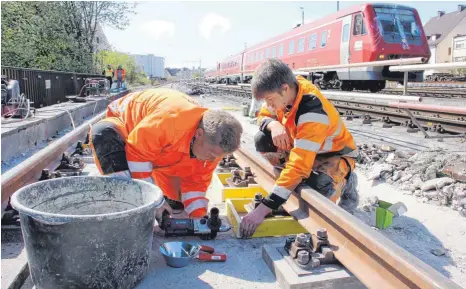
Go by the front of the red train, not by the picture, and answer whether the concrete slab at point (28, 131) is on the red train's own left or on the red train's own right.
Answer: on the red train's own right

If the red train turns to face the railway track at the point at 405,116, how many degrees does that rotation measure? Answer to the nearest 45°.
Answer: approximately 45° to its right

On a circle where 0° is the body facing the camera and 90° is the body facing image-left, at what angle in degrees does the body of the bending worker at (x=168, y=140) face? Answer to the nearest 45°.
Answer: approximately 315°

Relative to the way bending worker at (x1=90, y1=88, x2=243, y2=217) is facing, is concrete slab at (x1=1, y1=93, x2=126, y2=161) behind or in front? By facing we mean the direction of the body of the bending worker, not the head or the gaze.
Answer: behind

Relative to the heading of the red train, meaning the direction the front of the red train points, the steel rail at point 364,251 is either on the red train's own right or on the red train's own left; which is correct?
on the red train's own right

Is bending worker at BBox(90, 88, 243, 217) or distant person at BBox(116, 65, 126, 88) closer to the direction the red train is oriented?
the bending worker

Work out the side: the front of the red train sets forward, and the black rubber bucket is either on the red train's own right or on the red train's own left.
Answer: on the red train's own right

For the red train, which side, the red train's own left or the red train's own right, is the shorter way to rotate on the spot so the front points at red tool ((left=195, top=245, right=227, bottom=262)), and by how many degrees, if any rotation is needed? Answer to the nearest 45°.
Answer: approximately 45° to the red train's own right

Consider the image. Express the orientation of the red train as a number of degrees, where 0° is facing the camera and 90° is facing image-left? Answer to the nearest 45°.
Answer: approximately 315°
